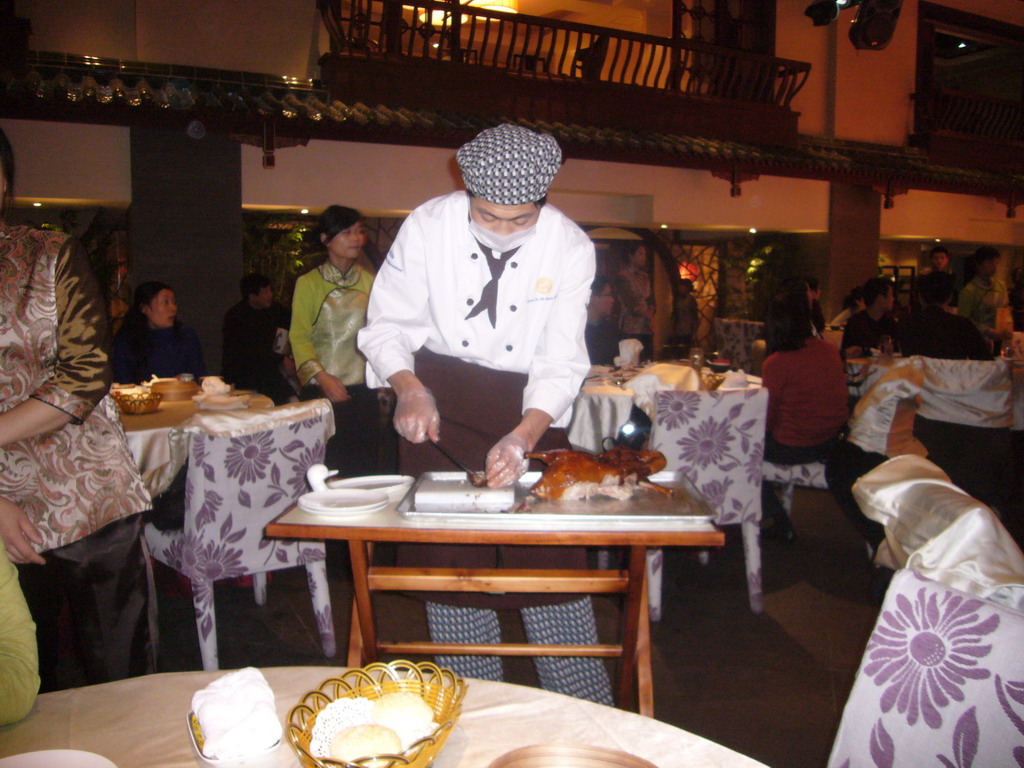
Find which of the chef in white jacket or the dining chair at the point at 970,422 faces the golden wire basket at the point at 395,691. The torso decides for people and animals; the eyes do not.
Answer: the chef in white jacket

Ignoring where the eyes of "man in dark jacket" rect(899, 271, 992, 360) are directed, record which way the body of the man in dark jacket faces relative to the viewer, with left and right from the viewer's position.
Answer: facing away from the viewer

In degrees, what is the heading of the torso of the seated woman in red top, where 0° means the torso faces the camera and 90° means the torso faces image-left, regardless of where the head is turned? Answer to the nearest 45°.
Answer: approximately 135°

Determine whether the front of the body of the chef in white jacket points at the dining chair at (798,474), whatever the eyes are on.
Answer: no

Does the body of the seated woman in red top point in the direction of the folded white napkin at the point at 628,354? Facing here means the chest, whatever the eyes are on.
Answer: yes

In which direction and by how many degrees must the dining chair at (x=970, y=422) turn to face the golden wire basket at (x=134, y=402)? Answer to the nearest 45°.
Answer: approximately 135° to its left

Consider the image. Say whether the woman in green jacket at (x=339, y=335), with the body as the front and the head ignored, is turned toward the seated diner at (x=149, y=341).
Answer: no

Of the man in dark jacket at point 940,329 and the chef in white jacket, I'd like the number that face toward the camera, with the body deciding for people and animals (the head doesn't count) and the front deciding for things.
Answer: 1

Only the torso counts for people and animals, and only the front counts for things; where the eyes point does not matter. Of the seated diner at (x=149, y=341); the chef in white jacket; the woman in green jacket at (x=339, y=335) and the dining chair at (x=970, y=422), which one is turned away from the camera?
the dining chair

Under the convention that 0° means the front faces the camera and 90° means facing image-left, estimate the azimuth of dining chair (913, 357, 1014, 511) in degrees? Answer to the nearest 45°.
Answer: approximately 180°

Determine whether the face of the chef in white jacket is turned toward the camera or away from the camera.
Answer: toward the camera

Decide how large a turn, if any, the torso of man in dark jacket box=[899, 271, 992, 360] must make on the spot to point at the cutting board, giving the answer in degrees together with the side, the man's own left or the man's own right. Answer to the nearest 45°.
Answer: approximately 180°

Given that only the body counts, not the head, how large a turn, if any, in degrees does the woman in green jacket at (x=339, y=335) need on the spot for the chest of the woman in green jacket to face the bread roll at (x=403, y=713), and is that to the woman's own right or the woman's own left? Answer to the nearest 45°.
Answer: approximately 45° to the woman's own right

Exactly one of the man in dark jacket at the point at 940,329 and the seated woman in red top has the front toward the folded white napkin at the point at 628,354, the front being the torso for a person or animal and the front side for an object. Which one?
the seated woman in red top

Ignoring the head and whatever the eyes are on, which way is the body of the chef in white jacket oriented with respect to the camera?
toward the camera

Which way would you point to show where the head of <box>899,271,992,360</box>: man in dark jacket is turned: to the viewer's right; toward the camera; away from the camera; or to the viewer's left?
away from the camera

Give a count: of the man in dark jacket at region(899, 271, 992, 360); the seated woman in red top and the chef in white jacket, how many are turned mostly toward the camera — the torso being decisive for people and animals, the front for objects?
1

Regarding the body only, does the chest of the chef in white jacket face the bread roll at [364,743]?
yes
